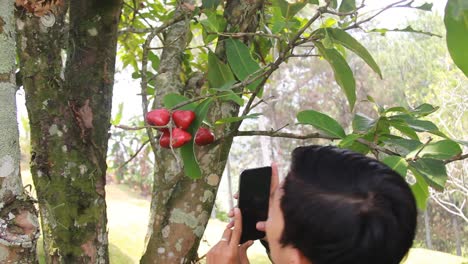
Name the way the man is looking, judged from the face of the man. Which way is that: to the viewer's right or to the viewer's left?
to the viewer's left

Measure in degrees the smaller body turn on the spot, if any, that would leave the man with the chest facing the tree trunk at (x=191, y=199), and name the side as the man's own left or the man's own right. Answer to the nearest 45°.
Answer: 0° — they already face it

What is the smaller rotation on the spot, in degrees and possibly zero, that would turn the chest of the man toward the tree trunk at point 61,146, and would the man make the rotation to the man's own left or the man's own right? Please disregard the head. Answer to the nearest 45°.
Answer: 0° — they already face it

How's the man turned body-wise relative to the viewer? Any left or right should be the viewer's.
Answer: facing away from the viewer and to the left of the viewer
